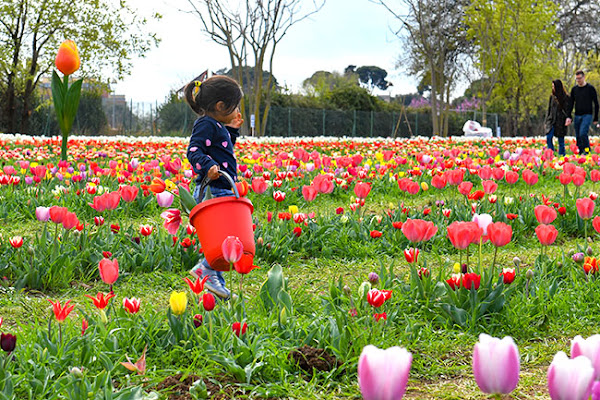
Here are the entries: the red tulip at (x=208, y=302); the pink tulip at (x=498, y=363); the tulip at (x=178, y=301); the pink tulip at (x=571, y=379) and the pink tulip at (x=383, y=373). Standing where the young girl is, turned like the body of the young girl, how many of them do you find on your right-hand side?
5

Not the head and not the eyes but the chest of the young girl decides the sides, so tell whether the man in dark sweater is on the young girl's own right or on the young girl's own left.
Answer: on the young girl's own left

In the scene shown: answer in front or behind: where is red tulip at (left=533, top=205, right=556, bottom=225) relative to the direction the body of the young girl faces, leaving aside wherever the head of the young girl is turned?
in front

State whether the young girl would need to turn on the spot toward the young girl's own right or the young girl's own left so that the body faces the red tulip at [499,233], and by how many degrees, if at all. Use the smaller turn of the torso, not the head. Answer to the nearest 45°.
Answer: approximately 45° to the young girl's own right

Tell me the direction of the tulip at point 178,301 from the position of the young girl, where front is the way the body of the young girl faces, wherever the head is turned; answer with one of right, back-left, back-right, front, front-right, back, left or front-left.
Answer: right

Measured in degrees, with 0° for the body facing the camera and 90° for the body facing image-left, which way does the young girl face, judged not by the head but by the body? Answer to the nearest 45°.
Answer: approximately 270°

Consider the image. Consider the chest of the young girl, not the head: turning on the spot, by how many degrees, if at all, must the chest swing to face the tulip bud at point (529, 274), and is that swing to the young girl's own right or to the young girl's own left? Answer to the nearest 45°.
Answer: approximately 45° to the young girl's own right

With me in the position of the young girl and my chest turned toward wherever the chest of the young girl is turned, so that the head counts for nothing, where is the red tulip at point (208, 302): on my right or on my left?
on my right

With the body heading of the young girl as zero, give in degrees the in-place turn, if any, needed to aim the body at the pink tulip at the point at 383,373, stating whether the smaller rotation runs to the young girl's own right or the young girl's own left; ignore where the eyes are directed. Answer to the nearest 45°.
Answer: approximately 90° to the young girl's own right
